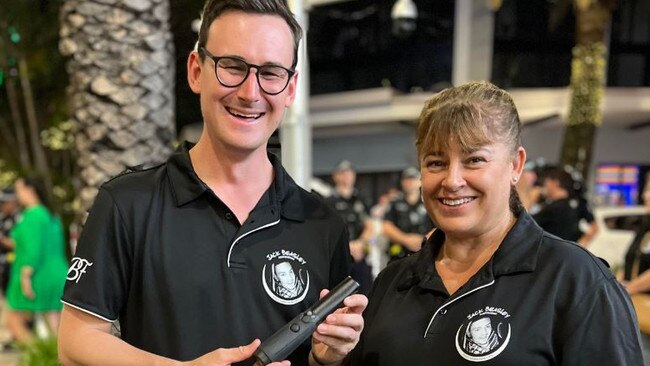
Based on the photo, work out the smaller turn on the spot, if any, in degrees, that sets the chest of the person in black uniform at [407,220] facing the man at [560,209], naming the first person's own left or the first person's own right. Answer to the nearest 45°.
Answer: approximately 45° to the first person's own left

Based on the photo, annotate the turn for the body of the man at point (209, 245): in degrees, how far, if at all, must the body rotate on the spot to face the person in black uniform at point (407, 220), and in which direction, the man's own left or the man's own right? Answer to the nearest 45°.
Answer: approximately 90° to the man's own left

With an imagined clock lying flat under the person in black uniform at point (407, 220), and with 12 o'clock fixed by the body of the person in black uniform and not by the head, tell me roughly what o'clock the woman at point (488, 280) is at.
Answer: The woman is roughly at 12 o'clock from the person in black uniform.

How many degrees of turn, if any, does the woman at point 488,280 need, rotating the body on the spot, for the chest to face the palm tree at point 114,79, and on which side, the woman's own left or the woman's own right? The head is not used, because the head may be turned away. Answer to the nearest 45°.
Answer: approximately 90° to the woman's own right

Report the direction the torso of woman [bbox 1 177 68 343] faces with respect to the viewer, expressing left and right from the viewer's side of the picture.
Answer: facing to the left of the viewer

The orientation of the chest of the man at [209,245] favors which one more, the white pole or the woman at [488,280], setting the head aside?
the woman

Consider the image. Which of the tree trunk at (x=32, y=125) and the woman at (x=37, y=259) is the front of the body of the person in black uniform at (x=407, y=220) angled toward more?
the woman

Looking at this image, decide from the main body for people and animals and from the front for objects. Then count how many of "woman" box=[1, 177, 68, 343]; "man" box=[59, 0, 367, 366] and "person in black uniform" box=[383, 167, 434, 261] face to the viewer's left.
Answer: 1

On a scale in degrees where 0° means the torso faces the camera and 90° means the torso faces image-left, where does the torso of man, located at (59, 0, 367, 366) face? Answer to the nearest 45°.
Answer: approximately 315°

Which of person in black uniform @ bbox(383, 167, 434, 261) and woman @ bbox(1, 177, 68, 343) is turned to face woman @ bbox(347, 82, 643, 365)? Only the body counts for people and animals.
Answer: the person in black uniform

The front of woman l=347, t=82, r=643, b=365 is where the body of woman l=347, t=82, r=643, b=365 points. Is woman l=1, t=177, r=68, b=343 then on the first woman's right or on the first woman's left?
on the first woman's right

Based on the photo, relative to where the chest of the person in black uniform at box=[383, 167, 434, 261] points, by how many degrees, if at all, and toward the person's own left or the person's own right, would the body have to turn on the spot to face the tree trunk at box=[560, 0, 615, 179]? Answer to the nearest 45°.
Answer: approximately 135° to the person's own left

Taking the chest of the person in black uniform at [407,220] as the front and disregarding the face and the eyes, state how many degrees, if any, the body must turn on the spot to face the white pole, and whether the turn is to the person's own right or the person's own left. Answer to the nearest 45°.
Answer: approximately 45° to the person's own right

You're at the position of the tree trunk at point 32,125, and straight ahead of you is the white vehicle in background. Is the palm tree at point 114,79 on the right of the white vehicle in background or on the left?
right
